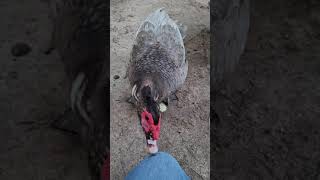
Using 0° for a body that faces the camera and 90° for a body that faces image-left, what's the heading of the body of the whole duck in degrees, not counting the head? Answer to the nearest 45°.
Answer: approximately 0°
